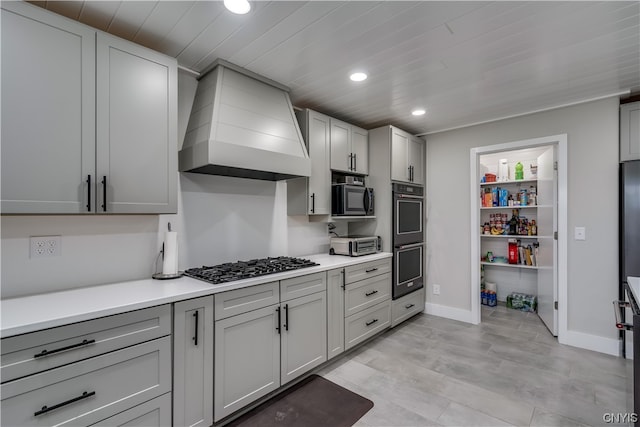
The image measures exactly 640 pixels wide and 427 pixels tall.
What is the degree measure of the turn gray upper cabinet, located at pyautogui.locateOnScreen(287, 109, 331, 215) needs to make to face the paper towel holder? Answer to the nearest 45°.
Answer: approximately 90° to its right

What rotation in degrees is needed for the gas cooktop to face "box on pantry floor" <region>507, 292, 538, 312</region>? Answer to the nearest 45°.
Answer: approximately 45° to its left

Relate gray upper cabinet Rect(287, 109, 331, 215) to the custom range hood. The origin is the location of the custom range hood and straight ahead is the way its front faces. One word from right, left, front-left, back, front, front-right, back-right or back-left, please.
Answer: left

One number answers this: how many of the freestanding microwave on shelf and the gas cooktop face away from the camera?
0

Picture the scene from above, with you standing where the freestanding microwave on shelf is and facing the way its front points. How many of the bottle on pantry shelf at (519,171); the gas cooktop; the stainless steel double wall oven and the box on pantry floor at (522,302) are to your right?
1

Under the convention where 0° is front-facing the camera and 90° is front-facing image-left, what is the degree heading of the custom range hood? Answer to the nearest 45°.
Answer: approximately 315°

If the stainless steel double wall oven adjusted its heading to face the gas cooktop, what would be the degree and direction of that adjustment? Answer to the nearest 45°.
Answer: approximately 90° to its right

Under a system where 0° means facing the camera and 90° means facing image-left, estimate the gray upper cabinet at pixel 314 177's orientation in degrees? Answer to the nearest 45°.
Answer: approximately 315°

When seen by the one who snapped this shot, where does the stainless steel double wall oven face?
facing the viewer and to the right of the viewer

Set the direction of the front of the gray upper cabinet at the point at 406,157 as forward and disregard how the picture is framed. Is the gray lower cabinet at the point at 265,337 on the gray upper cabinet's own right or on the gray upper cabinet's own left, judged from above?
on the gray upper cabinet's own right
